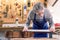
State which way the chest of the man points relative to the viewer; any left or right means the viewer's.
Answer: facing the viewer
